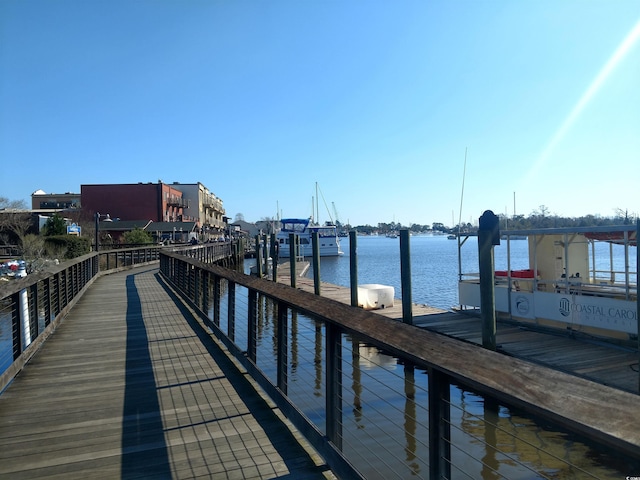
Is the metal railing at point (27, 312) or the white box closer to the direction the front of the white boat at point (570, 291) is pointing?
the white box

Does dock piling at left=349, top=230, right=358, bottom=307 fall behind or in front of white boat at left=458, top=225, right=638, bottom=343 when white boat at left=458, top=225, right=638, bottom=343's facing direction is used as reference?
in front

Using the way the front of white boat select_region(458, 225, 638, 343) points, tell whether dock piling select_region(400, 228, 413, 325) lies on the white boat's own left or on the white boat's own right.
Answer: on the white boat's own left

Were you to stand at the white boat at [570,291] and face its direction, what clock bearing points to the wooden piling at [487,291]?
The wooden piling is roughly at 8 o'clock from the white boat.

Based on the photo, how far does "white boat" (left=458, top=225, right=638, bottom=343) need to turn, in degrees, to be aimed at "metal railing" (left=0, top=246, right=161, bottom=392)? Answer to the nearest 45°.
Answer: approximately 90° to its left

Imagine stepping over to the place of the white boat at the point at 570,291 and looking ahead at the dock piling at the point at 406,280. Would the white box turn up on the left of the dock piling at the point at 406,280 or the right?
right

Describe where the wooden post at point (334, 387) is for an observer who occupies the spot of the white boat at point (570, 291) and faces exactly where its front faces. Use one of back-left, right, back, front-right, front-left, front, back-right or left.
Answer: back-left

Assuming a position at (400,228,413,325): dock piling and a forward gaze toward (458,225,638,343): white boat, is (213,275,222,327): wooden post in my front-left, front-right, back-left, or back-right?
back-right

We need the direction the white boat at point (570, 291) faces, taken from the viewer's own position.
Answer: facing away from the viewer and to the left of the viewer

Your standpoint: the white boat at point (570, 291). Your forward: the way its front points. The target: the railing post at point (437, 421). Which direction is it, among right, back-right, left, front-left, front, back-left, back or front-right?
back-left
